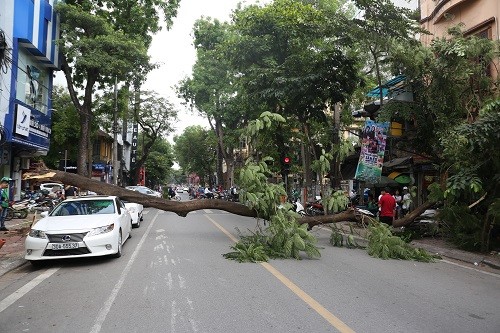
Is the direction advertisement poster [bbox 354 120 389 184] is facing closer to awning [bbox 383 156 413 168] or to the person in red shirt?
the person in red shirt

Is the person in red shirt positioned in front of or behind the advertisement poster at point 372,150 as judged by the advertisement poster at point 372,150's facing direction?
in front

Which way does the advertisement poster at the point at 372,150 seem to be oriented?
toward the camera

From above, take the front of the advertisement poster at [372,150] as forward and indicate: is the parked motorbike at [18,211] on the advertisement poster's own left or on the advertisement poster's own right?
on the advertisement poster's own right

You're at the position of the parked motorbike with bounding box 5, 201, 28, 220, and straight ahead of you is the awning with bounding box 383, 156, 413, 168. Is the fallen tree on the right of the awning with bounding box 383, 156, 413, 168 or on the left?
right

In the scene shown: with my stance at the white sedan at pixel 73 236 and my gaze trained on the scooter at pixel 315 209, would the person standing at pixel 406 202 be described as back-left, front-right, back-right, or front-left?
front-right

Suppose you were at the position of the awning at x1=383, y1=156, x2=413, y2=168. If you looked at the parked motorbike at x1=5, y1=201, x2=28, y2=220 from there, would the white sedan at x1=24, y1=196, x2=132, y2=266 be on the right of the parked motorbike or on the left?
left

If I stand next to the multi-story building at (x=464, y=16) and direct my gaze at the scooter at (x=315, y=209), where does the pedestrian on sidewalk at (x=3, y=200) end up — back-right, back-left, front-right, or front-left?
front-left

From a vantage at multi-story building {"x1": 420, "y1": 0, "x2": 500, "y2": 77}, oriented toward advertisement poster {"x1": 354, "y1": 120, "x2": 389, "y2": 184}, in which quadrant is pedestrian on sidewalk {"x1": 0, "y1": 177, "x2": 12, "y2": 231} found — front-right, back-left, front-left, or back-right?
front-left

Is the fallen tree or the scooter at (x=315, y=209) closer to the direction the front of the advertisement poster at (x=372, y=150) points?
the fallen tree
